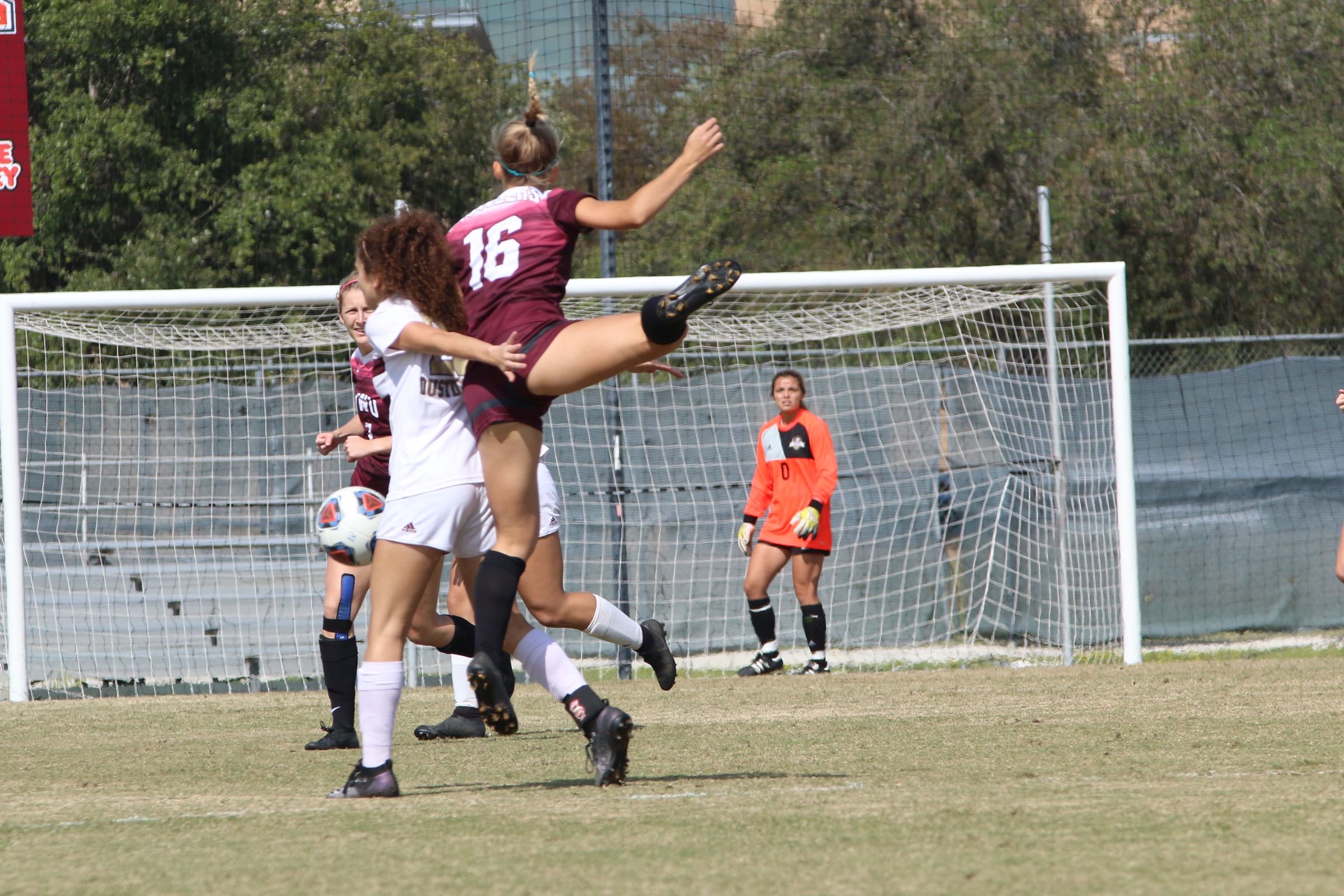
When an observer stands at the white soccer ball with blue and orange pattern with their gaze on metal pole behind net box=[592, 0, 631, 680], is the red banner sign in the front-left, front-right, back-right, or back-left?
front-left

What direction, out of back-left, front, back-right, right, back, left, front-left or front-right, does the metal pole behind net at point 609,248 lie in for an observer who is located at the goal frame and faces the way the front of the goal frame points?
back

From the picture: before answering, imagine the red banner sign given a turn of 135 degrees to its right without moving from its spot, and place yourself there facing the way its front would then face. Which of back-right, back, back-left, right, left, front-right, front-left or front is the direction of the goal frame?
back

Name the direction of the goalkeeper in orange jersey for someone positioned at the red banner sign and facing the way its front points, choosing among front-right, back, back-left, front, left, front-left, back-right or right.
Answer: front-left

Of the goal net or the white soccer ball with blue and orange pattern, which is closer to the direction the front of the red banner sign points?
the white soccer ball with blue and orange pattern

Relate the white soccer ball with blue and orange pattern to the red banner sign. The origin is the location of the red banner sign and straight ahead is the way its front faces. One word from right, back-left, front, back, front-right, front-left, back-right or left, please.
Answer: front

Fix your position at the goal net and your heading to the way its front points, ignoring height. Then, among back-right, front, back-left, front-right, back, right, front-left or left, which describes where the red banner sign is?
right

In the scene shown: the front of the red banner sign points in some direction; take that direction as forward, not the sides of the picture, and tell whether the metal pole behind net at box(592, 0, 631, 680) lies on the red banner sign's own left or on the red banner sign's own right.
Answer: on the red banner sign's own left

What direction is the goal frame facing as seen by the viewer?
toward the camera
